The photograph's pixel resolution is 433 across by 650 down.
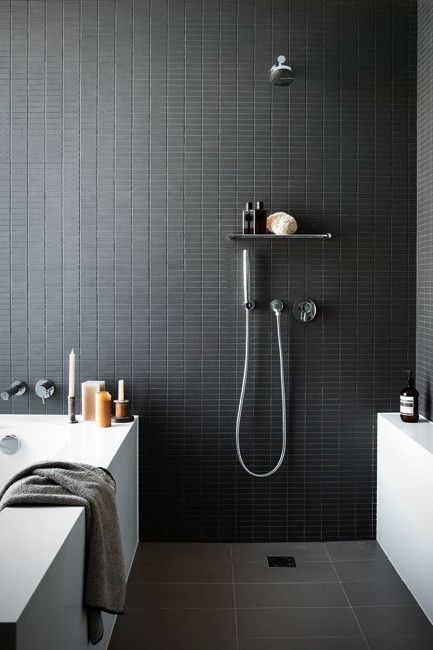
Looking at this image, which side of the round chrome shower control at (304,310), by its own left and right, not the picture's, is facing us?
front

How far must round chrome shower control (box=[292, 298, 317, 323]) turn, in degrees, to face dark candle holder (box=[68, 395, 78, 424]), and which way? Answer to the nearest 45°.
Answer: approximately 90° to its right

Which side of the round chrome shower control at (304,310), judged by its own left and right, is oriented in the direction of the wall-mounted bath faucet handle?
right

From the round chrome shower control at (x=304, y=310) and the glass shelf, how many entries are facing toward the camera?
2

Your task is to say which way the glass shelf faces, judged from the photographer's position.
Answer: facing the viewer

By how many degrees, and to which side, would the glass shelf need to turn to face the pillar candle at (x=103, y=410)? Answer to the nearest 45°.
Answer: approximately 90° to its right

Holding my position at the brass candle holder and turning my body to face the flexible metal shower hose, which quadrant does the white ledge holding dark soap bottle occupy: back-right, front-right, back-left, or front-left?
front-right

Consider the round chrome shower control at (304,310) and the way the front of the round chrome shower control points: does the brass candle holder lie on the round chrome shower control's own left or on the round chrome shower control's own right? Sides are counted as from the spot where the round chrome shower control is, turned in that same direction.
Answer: on the round chrome shower control's own right

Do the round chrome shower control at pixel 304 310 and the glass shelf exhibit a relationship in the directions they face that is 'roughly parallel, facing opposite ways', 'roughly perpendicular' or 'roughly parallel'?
roughly parallel
